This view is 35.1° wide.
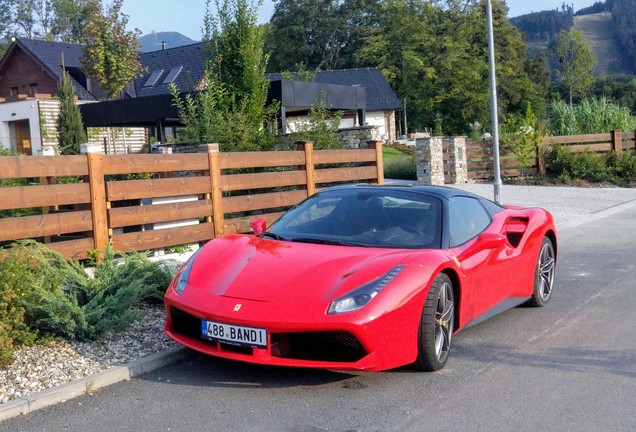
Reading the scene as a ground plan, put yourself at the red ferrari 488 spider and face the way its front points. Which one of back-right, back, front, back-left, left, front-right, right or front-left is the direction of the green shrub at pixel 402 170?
back-right

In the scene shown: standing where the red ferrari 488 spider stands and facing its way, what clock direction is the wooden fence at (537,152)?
The wooden fence is roughly at 5 o'clock from the red ferrari 488 spider.

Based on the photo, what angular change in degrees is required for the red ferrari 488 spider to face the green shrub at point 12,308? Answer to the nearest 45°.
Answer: approximately 45° to its right

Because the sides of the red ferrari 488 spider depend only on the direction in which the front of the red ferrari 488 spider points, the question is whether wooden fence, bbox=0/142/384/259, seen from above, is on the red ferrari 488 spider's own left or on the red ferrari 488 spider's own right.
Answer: on the red ferrari 488 spider's own right

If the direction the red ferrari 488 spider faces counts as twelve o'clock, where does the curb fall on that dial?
The curb is roughly at 1 o'clock from the red ferrari 488 spider.

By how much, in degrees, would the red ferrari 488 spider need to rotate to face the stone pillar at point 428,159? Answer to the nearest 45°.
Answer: approximately 135° to its right

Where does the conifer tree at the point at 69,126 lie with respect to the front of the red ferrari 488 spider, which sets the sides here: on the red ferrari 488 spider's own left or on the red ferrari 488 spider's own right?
on the red ferrari 488 spider's own right

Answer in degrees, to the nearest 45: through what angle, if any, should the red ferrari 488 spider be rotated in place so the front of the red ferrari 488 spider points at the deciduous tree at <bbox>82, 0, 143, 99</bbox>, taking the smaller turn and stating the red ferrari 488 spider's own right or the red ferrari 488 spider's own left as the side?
approximately 135° to the red ferrari 488 spider's own right

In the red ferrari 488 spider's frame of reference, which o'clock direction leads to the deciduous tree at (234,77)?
The deciduous tree is roughly at 4 o'clock from the red ferrari 488 spider.

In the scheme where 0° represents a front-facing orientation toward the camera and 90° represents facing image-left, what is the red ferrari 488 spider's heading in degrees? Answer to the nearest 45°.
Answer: approximately 45°

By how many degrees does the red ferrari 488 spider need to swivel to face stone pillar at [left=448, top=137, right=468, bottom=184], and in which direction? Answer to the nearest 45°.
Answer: approximately 135° to its right

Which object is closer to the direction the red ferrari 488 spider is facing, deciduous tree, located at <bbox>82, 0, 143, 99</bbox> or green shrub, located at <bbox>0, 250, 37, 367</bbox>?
the green shrub

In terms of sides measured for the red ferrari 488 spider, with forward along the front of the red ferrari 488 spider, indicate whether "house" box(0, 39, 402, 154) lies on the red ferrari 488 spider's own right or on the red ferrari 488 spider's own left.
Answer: on the red ferrari 488 spider's own right
